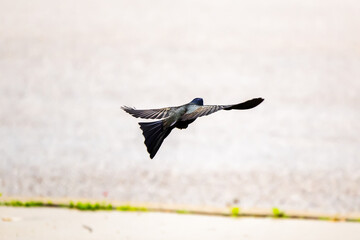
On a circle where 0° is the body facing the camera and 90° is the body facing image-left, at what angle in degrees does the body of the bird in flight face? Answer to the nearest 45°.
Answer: approximately 225°
